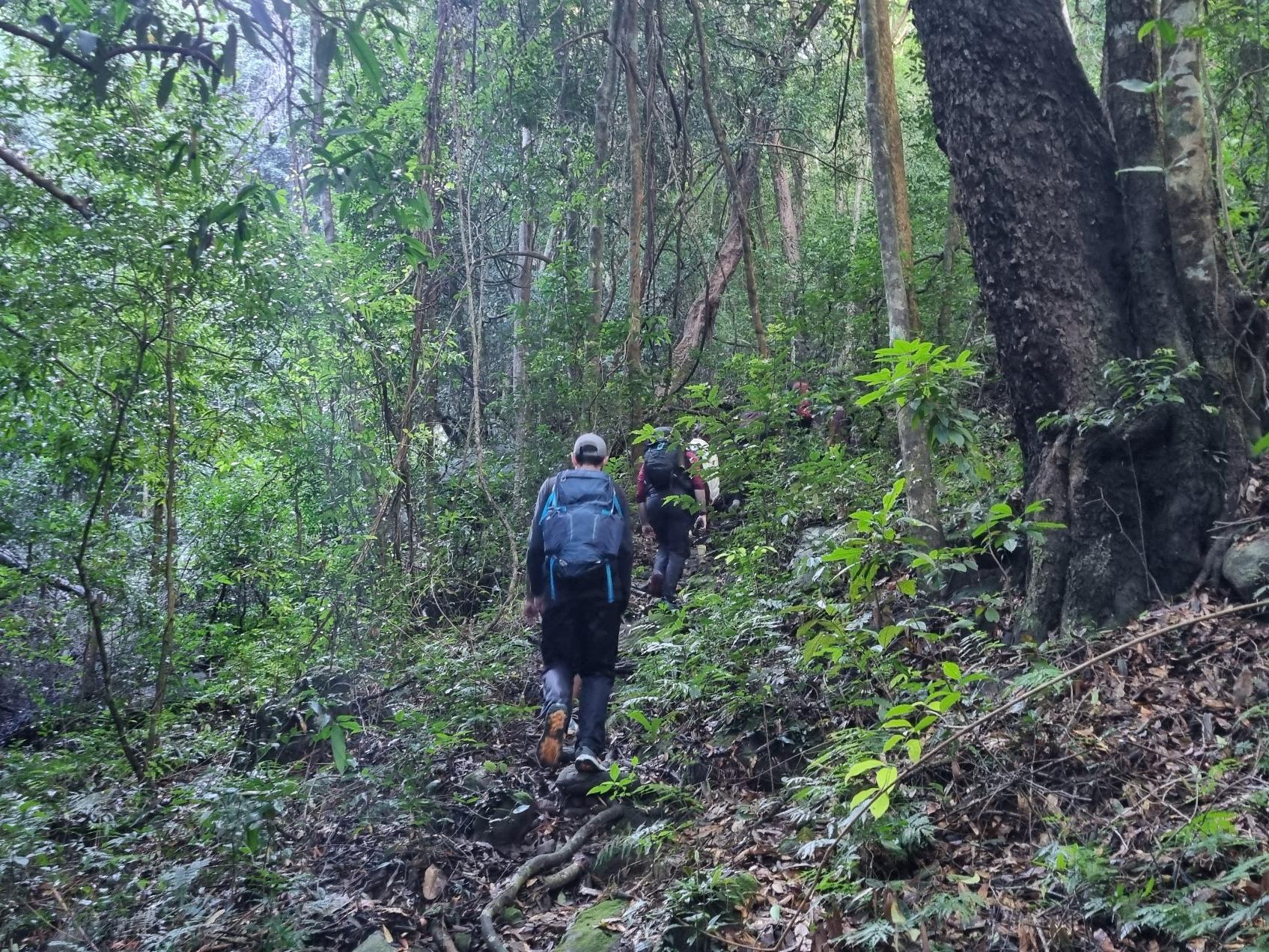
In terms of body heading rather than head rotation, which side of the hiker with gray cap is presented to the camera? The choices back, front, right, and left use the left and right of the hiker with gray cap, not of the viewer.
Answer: back

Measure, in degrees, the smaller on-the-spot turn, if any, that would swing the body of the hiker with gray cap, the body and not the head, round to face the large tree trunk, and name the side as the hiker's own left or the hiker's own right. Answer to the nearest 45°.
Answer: approximately 90° to the hiker's own right

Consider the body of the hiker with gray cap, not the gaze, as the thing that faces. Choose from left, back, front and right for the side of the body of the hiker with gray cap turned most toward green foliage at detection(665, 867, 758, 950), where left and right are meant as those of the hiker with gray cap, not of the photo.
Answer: back

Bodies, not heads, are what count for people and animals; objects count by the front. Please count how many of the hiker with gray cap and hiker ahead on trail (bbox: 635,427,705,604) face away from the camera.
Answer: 2

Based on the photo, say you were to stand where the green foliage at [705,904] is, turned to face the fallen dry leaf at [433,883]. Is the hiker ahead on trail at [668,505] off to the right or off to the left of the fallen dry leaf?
right

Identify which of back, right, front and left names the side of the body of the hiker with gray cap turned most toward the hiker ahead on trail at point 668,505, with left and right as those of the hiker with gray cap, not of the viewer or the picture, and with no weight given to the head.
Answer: front

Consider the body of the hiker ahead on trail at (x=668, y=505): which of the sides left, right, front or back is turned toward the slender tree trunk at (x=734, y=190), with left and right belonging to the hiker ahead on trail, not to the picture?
front

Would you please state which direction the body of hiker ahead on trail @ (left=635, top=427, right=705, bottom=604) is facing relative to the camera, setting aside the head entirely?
away from the camera

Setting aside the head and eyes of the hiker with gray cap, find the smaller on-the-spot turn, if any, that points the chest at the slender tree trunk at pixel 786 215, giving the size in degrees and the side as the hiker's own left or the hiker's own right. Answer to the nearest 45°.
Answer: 0° — they already face it
